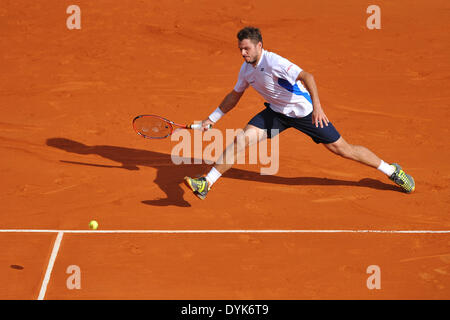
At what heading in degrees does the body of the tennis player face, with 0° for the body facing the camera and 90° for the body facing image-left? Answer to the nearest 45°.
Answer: approximately 45°

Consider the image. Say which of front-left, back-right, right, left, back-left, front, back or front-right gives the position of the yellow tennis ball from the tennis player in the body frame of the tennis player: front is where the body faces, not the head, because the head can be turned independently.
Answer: front-right
